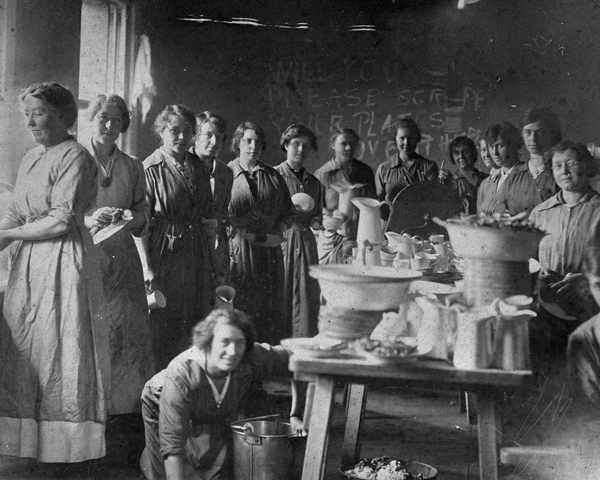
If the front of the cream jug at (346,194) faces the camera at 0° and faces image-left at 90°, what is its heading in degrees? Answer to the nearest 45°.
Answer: approximately 90°

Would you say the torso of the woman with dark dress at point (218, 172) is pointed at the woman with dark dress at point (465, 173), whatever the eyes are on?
no

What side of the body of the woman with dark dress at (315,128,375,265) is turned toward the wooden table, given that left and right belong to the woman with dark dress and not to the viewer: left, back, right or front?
front

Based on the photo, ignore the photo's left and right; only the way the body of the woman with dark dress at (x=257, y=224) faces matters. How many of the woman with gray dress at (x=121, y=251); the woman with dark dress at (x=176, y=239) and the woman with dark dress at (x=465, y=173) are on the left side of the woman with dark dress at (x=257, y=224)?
1

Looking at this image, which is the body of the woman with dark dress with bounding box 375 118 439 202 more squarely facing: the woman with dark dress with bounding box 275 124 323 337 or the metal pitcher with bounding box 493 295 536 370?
the metal pitcher

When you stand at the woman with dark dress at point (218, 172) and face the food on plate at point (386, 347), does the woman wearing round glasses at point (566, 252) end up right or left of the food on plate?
left

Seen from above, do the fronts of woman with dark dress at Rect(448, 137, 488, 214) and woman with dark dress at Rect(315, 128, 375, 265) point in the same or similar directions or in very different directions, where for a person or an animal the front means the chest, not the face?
same or similar directions

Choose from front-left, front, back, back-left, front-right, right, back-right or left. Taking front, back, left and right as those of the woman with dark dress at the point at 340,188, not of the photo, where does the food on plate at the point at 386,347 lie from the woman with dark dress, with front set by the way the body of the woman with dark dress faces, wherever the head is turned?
front

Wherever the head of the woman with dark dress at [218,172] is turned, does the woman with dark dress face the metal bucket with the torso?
yes

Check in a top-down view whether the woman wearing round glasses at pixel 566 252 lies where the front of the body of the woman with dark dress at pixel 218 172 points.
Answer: no

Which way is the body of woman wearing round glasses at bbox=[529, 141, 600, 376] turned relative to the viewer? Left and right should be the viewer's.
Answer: facing the viewer

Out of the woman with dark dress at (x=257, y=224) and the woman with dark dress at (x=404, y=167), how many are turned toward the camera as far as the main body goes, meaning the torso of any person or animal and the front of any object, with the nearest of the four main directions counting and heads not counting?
2

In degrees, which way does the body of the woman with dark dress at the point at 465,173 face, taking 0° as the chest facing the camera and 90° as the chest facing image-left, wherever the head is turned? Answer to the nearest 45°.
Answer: approximately 0°

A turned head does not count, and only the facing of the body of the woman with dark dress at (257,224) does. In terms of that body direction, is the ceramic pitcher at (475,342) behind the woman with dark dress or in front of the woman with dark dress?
in front

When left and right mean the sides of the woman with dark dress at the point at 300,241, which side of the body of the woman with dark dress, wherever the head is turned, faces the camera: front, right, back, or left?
front

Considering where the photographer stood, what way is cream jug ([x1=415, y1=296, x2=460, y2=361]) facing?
facing to the left of the viewer

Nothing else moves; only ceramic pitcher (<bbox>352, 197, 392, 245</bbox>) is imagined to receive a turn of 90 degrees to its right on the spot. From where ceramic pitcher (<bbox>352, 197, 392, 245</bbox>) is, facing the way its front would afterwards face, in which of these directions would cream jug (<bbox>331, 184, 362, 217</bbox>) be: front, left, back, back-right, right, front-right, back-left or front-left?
front

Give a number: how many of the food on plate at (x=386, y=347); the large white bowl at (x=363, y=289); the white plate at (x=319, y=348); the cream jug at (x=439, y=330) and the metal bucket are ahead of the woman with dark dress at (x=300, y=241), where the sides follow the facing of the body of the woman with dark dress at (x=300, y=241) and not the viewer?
5

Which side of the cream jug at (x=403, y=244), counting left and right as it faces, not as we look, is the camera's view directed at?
left

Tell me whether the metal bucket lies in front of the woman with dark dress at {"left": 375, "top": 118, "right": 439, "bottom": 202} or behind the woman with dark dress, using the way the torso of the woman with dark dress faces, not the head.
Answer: in front

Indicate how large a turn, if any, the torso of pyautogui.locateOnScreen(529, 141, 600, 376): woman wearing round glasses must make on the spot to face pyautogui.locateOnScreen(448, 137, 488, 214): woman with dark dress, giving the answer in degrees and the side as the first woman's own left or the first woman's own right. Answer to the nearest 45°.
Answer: approximately 135° to the first woman's own right

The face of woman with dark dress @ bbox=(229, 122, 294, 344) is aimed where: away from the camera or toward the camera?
toward the camera

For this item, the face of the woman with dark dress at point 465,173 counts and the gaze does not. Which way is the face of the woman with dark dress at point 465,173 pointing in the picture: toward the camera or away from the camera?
toward the camera

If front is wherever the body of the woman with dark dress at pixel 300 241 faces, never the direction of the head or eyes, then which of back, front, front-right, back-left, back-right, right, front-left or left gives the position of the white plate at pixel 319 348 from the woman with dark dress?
front

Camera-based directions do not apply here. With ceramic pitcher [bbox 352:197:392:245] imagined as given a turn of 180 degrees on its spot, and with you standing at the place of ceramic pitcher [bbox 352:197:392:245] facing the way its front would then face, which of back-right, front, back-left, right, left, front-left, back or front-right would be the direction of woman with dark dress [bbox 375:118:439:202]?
left
